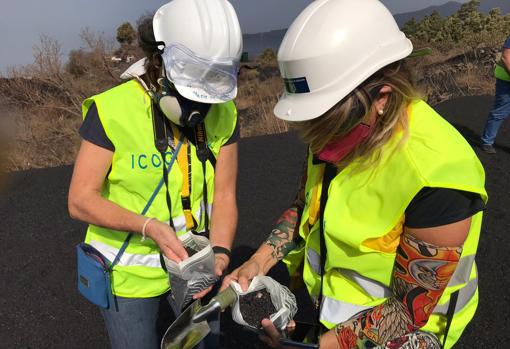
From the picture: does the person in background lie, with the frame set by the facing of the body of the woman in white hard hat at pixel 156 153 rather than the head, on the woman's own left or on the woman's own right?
on the woman's own left

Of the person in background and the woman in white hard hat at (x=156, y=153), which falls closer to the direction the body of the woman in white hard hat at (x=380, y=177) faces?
the woman in white hard hat

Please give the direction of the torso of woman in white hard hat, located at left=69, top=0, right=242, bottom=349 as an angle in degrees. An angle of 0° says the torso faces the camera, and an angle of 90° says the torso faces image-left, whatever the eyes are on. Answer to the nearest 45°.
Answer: approximately 315°

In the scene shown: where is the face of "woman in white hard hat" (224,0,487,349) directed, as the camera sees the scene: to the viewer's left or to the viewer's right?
to the viewer's left

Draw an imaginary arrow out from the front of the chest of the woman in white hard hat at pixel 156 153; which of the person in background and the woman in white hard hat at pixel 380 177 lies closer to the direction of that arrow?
the woman in white hard hat

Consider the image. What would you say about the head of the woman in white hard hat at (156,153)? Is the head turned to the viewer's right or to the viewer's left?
to the viewer's right

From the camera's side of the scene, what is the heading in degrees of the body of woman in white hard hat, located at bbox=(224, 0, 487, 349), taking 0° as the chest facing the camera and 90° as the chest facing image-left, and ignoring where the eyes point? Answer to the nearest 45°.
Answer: approximately 45°
